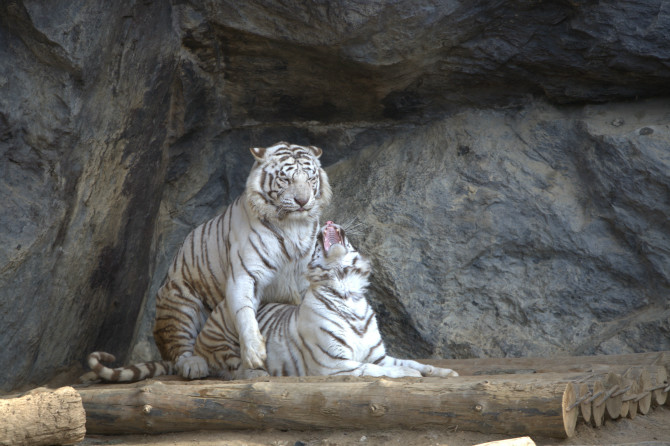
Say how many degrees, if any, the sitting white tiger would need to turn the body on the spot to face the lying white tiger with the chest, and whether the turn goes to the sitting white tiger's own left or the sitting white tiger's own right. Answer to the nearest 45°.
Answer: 0° — it already faces it

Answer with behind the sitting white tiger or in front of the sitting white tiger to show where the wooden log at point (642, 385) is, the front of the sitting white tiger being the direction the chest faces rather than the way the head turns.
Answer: in front

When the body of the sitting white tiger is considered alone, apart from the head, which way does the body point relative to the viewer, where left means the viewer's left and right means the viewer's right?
facing the viewer and to the right of the viewer
